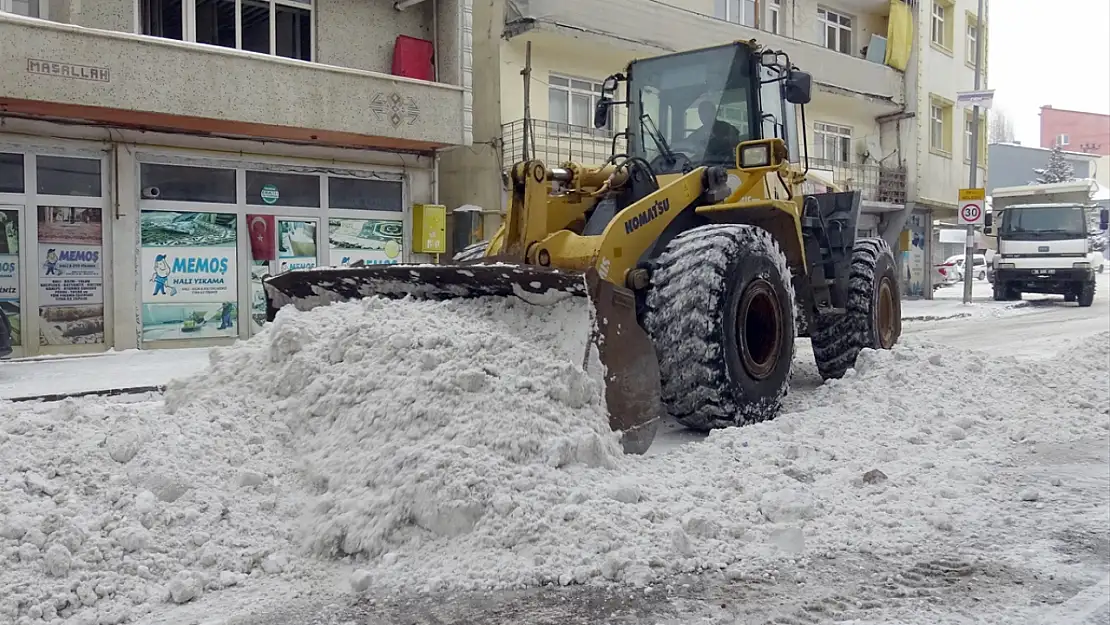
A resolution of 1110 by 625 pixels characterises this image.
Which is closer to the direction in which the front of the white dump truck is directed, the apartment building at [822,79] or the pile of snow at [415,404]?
the pile of snow

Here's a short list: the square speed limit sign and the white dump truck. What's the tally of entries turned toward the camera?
2

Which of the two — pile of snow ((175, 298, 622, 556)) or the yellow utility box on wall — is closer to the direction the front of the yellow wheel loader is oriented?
the pile of snow

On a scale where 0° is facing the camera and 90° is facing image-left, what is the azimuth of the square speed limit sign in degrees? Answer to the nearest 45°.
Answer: approximately 0°

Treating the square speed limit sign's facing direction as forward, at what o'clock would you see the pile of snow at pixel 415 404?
The pile of snow is roughly at 12 o'clock from the square speed limit sign.

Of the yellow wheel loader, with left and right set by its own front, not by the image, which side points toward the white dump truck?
back

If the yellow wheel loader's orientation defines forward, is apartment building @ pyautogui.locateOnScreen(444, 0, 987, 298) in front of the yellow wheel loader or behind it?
behind

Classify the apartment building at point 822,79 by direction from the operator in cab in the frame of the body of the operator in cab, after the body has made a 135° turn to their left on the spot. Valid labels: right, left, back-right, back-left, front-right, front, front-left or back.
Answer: left
